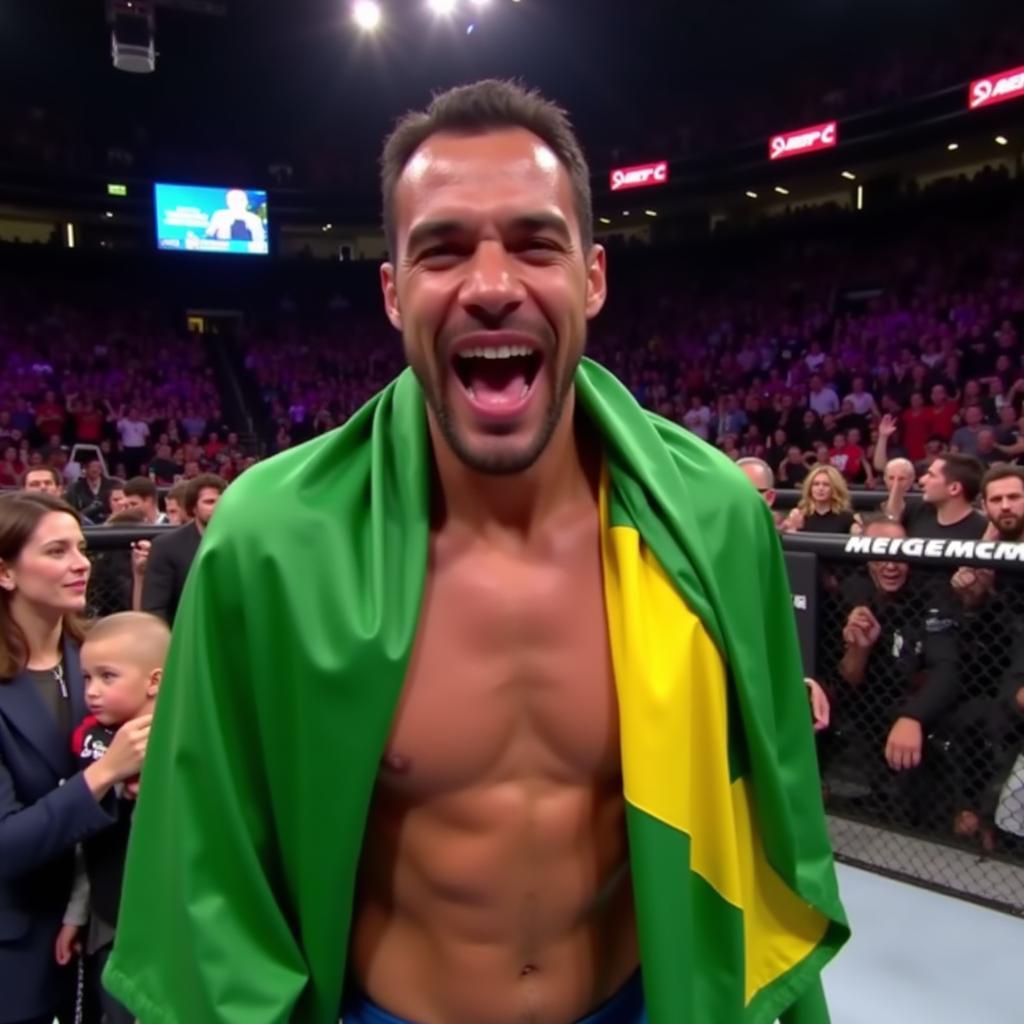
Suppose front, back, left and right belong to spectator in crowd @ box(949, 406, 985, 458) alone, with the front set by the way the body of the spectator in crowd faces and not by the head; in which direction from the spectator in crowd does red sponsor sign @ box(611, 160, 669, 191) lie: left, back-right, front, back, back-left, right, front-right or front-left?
back-right

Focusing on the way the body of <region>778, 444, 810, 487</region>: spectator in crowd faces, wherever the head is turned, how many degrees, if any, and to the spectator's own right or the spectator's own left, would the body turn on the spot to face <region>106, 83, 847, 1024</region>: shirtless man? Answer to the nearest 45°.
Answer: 0° — they already face them

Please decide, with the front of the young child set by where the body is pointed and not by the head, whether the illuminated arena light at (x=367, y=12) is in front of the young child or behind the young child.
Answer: behind

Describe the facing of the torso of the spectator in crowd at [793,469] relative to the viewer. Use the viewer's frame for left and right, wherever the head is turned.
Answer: facing the viewer

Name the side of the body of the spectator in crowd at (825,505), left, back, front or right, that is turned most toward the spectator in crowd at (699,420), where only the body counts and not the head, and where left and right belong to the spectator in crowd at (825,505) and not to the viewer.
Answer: back

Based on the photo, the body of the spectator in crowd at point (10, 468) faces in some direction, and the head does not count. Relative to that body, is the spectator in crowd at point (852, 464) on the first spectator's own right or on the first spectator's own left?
on the first spectator's own left

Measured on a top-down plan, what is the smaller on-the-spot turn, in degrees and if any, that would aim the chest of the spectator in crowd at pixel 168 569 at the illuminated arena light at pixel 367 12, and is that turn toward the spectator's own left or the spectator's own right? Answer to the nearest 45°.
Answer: approximately 135° to the spectator's own left

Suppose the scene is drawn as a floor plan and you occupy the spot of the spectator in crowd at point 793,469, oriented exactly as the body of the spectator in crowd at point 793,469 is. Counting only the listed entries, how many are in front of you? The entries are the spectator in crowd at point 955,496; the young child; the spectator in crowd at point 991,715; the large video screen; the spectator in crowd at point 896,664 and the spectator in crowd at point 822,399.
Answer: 4

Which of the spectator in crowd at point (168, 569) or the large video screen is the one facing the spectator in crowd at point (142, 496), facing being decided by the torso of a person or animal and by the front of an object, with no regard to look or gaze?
the large video screen

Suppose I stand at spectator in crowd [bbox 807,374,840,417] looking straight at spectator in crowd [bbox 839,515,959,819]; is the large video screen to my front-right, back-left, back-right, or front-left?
back-right

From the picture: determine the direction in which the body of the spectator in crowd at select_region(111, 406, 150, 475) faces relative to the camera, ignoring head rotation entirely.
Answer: toward the camera

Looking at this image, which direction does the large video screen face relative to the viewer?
toward the camera

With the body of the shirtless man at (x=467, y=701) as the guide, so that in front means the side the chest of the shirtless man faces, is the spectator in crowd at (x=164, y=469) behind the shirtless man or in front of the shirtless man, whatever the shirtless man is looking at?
behind

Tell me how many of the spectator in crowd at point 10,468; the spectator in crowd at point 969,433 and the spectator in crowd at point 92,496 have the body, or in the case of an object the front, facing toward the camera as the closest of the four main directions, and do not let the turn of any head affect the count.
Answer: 3

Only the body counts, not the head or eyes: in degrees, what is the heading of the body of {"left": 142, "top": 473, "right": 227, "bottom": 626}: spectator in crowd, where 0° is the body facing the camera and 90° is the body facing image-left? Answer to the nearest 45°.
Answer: approximately 315°
